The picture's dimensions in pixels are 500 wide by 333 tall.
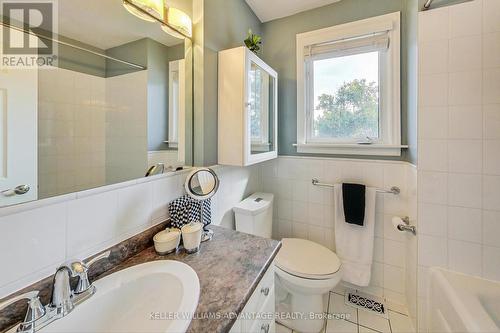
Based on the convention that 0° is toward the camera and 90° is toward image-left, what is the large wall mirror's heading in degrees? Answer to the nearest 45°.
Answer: approximately 315°

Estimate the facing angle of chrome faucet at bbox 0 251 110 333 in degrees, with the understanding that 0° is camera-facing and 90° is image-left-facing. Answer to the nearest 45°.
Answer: approximately 315°
